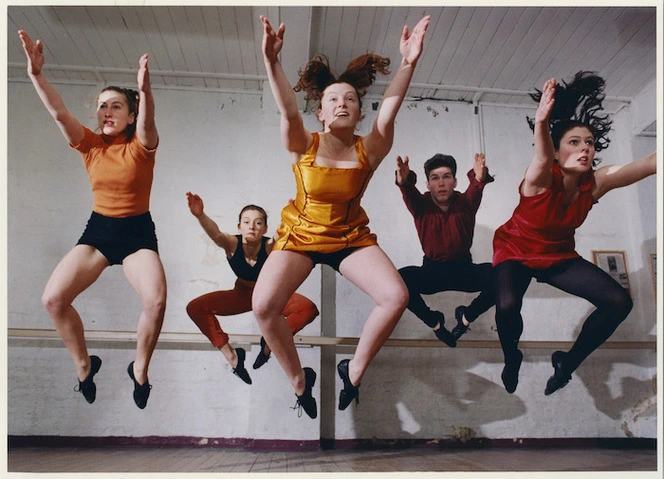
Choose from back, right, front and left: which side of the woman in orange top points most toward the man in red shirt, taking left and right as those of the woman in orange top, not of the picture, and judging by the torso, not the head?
left

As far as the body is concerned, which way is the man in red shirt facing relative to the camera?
toward the camera

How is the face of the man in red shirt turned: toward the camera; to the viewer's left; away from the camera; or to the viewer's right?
toward the camera

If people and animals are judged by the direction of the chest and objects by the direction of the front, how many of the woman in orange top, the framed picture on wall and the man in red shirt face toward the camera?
3

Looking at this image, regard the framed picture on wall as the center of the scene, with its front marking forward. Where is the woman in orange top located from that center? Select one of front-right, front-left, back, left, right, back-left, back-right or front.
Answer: front-right

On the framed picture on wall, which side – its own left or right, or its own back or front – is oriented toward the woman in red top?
front

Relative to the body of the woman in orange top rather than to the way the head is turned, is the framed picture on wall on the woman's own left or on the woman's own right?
on the woman's own left

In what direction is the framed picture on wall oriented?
toward the camera

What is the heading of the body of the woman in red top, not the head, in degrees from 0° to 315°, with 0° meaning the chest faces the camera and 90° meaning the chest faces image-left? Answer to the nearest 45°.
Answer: approximately 315°

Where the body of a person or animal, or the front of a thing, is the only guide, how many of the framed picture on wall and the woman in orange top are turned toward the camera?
2

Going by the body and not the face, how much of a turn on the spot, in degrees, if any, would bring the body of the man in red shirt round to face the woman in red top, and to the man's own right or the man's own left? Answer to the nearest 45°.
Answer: approximately 90° to the man's own left

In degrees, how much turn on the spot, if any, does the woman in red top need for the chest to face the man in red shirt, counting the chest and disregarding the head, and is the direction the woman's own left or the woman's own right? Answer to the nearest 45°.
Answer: approximately 135° to the woman's own right

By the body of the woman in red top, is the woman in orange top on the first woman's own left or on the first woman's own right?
on the first woman's own right
